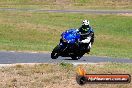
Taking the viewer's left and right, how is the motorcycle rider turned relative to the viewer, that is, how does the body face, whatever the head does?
facing the viewer and to the left of the viewer
